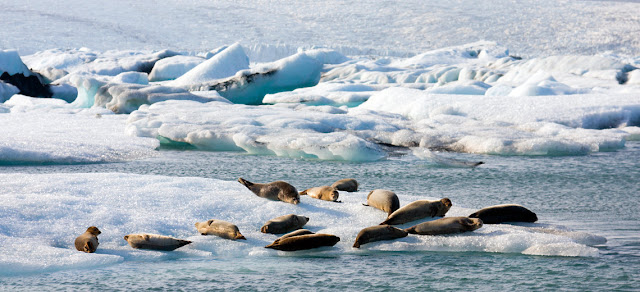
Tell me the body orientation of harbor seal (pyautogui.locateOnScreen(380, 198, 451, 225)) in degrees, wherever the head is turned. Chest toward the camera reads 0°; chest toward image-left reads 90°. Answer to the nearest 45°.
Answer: approximately 270°

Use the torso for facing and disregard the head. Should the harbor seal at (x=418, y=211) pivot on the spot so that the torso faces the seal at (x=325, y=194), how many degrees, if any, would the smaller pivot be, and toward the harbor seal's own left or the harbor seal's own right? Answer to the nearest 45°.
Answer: approximately 135° to the harbor seal's own left

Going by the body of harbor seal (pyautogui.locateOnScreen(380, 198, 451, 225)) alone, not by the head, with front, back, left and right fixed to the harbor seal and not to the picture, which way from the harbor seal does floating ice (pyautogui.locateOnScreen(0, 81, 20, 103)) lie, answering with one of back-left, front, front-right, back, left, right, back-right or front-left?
back-left
